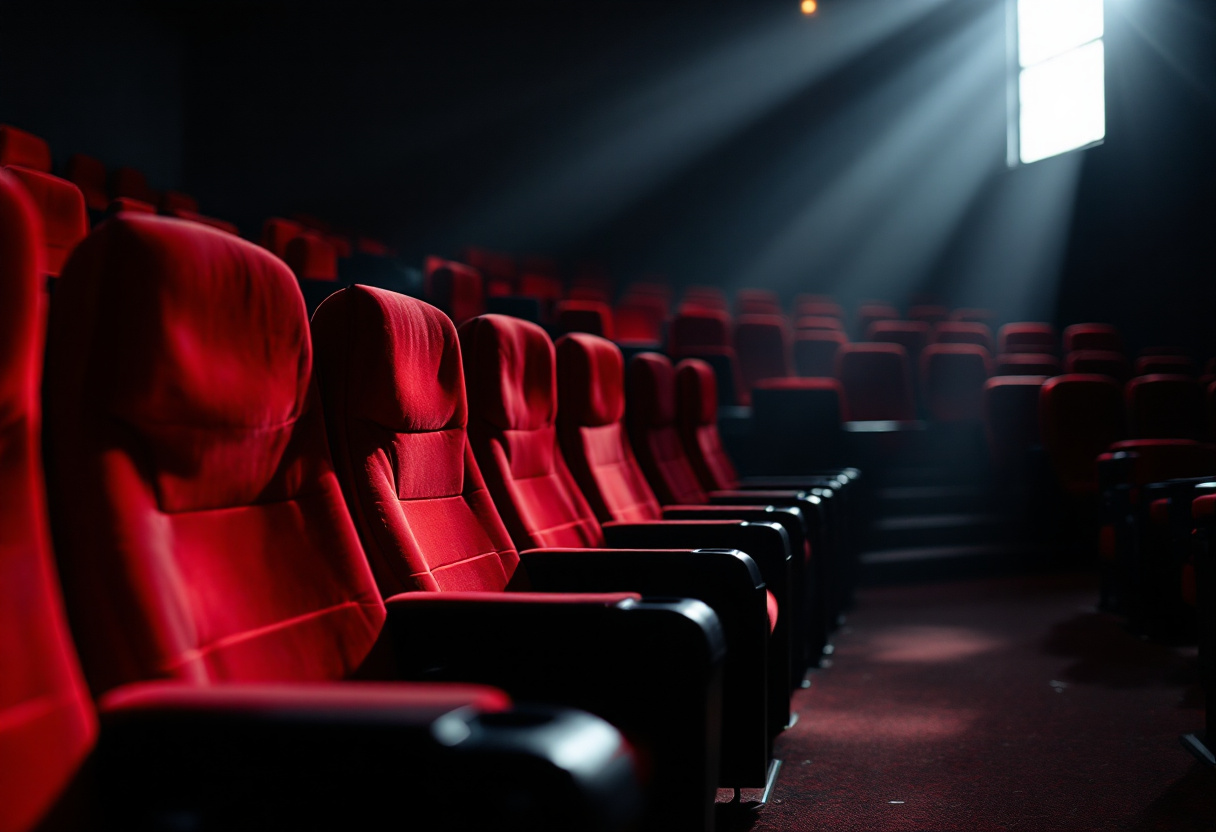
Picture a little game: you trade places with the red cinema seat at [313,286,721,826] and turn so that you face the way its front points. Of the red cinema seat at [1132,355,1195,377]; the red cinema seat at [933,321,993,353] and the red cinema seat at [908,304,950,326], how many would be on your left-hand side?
3

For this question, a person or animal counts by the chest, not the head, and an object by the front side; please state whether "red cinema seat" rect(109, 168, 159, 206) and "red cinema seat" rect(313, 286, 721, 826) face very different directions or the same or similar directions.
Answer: same or similar directions

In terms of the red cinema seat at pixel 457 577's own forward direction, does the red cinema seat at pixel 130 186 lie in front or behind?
behind

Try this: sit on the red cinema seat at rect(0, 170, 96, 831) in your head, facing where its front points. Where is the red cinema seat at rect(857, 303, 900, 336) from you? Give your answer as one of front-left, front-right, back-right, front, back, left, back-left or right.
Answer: left

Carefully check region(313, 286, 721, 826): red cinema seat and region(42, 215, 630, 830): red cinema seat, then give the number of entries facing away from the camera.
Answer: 0

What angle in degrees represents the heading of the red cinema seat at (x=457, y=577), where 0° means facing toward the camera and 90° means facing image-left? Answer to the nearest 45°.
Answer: approximately 315°

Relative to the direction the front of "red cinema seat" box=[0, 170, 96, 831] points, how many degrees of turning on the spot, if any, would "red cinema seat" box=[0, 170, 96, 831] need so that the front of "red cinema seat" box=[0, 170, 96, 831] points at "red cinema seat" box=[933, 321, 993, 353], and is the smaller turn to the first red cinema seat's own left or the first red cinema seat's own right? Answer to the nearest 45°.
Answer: approximately 90° to the first red cinema seat's own left

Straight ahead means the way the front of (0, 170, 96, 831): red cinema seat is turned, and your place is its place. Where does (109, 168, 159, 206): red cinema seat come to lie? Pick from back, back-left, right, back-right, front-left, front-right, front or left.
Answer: back-left

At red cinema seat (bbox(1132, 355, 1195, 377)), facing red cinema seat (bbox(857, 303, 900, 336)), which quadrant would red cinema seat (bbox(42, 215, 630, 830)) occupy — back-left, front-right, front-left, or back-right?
back-left

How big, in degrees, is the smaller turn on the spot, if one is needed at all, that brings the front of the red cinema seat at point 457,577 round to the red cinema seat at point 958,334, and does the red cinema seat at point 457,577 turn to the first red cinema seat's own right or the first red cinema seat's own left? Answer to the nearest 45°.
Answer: approximately 90° to the first red cinema seat's own left

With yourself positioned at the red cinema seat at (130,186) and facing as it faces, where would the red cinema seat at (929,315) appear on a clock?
the red cinema seat at (929,315) is roughly at 11 o'clock from the red cinema seat at (130,186).

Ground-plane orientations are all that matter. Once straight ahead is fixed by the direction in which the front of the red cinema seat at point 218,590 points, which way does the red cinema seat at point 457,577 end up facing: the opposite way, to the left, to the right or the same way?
the same way

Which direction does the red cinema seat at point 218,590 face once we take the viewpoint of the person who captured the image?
facing the viewer and to the right of the viewer

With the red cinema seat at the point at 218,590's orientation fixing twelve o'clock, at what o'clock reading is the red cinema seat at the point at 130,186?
the red cinema seat at the point at 130,186 is roughly at 7 o'clock from the red cinema seat at the point at 218,590.

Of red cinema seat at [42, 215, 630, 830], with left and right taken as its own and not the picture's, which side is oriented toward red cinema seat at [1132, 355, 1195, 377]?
left

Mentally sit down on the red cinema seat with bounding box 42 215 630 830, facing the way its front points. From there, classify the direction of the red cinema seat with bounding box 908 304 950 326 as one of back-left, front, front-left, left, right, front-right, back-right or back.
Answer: left
